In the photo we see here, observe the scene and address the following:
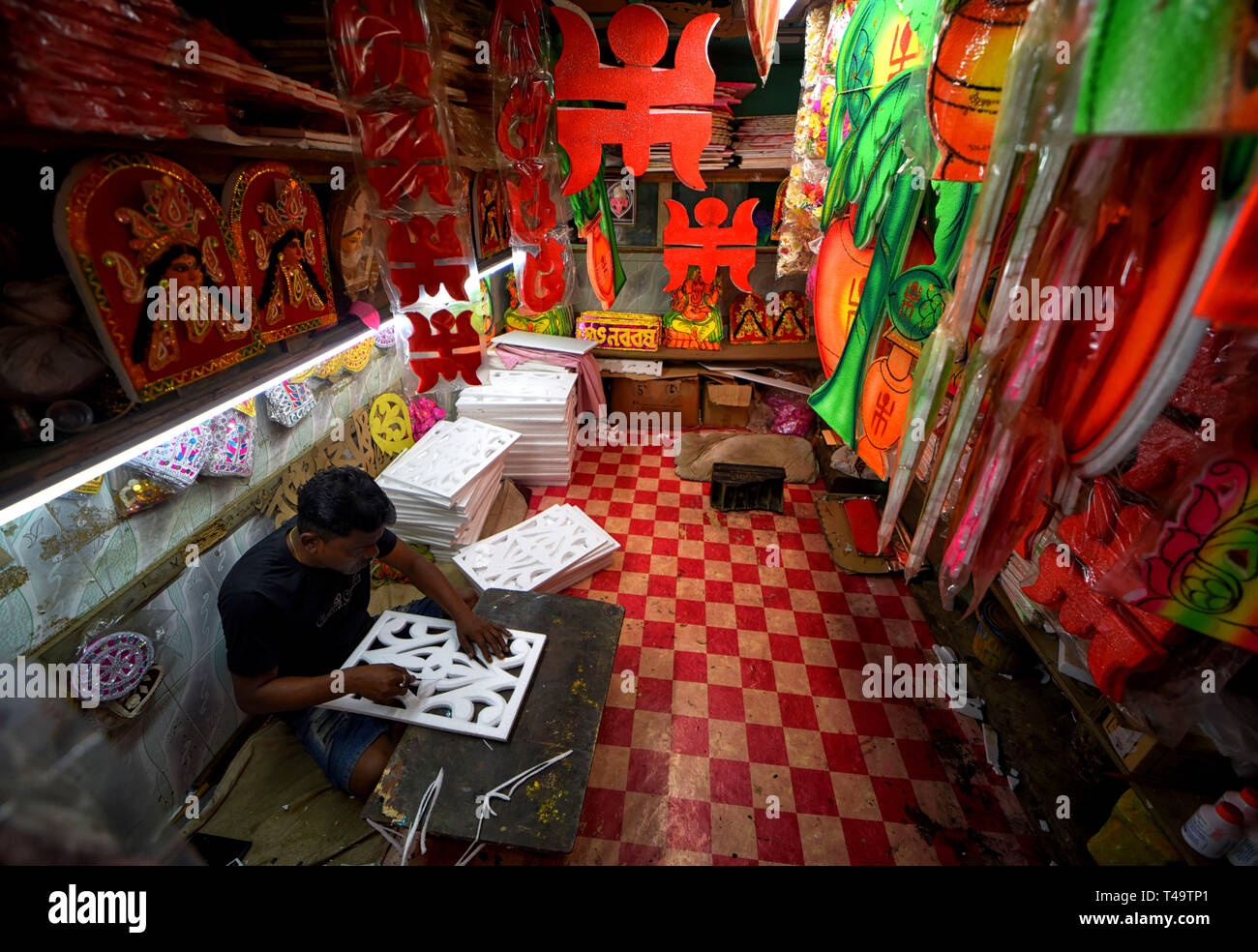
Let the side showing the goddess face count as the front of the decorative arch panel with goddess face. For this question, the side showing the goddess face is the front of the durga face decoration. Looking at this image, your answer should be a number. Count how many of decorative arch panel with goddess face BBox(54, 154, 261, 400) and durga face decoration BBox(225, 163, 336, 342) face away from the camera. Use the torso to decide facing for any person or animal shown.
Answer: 0

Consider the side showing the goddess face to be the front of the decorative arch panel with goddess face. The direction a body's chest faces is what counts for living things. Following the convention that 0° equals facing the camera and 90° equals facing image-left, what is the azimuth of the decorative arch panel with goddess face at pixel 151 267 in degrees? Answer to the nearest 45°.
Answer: approximately 315°

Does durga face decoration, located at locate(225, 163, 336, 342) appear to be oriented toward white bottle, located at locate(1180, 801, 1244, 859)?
yes

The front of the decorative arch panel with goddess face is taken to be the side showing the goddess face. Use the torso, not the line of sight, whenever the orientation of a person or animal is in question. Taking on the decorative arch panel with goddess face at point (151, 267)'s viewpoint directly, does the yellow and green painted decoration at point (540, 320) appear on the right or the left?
on its left

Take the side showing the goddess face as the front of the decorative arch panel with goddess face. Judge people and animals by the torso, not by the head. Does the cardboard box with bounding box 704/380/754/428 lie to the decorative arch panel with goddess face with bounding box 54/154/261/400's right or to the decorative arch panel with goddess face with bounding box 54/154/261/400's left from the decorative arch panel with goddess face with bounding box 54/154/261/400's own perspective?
on its left

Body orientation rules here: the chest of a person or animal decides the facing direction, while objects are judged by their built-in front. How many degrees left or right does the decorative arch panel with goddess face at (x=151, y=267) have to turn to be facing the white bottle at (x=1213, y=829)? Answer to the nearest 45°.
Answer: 0° — it already faces it
